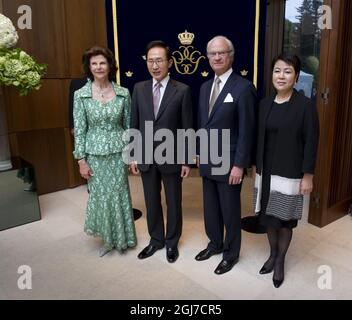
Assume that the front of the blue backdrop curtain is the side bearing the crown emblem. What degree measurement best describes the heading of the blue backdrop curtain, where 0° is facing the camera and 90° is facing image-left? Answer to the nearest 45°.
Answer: approximately 0°

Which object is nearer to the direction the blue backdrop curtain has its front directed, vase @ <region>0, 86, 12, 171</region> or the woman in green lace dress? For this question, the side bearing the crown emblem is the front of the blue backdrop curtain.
the woman in green lace dress

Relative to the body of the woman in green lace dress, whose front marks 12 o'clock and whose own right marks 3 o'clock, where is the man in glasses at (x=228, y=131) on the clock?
The man in glasses is roughly at 10 o'clock from the woman in green lace dress.

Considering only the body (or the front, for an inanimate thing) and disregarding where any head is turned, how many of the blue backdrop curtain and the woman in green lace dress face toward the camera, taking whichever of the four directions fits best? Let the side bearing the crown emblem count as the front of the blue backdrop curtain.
2

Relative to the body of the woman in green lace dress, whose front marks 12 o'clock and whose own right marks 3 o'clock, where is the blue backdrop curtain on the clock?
The blue backdrop curtain is roughly at 7 o'clock from the woman in green lace dress.

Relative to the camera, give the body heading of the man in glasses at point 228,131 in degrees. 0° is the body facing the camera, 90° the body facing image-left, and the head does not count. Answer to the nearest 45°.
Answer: approximately 45°

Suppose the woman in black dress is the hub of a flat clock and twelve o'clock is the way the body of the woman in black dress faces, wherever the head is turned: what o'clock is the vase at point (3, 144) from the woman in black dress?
The vase is roughly at 2 o'clock from the woman in black dress.

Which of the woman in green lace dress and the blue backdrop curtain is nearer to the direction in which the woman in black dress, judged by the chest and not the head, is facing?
the woman in green lace dress
